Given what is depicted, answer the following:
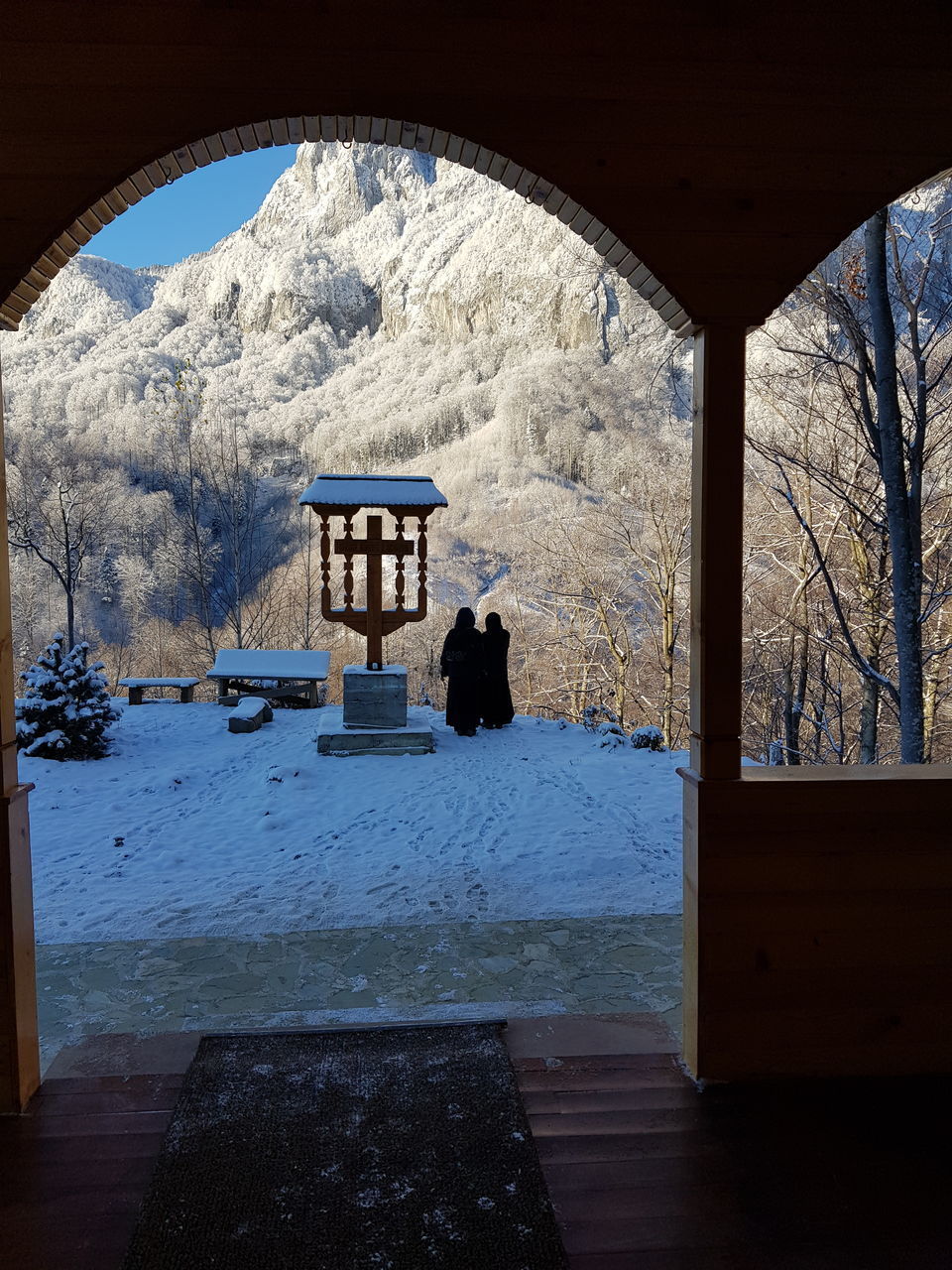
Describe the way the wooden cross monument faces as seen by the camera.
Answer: facing the viewer

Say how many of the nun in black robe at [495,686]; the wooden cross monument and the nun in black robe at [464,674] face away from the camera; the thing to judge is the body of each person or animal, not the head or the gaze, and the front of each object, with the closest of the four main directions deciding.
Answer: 2

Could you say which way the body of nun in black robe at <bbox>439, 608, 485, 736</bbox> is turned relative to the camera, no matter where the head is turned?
away from the camera

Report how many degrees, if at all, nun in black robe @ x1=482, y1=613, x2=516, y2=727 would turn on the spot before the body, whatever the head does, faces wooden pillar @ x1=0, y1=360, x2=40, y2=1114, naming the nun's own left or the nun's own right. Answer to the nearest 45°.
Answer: approximately 180°

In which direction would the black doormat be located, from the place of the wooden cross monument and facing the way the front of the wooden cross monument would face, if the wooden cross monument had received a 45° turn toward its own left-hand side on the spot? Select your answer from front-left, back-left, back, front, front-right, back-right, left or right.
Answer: front-right

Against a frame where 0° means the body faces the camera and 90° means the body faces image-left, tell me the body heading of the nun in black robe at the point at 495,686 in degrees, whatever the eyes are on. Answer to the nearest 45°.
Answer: approximately 180°

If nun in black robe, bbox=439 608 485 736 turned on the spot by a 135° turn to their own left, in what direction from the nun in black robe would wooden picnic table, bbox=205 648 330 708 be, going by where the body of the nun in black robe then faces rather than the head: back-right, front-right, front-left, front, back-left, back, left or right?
right

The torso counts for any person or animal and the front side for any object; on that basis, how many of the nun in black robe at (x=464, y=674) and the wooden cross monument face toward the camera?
1

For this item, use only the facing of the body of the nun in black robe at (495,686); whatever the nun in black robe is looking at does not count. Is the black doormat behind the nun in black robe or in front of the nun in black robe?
behind

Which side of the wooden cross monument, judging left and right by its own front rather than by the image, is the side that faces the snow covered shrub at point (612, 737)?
left

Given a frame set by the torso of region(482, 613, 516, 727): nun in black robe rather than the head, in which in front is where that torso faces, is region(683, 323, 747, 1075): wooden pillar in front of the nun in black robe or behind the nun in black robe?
behind

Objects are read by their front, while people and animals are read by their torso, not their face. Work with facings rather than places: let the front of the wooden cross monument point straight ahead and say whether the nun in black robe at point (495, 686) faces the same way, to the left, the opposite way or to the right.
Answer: the opposite way

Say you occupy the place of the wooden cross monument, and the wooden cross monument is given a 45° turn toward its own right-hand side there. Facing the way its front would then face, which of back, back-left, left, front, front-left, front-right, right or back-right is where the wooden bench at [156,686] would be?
right
